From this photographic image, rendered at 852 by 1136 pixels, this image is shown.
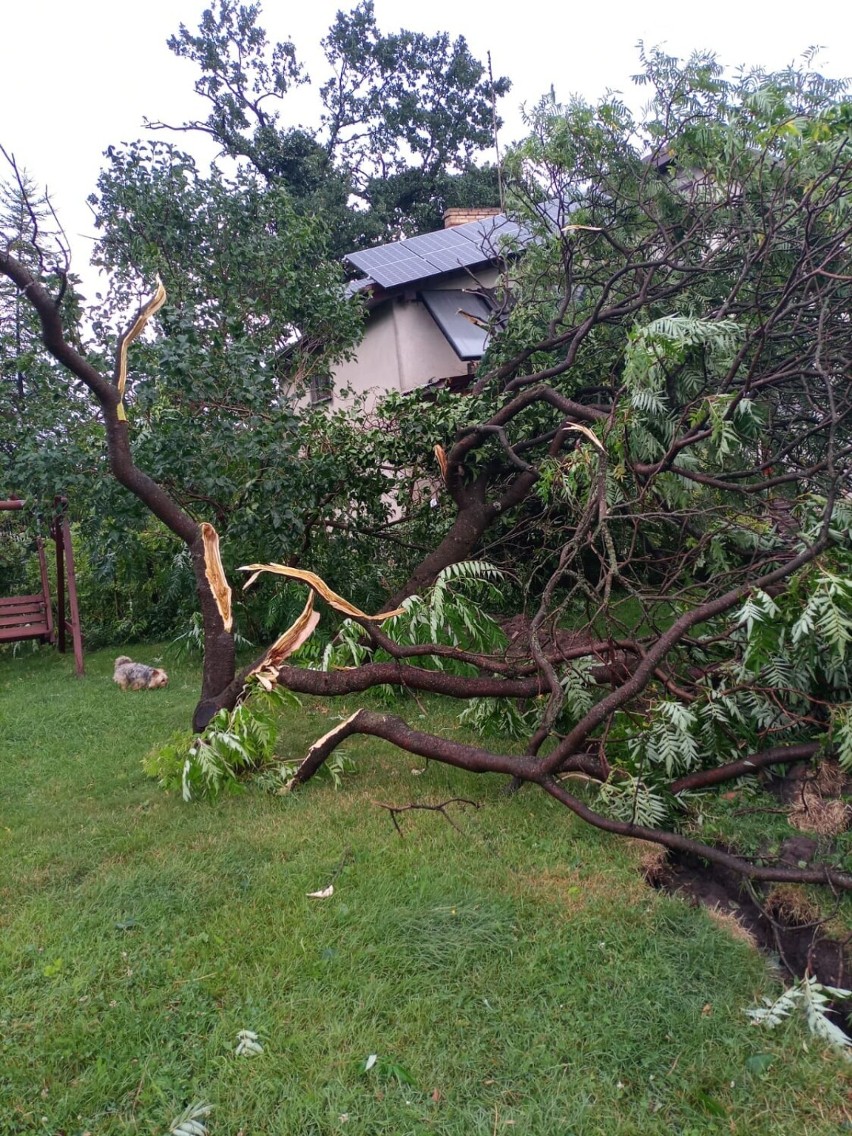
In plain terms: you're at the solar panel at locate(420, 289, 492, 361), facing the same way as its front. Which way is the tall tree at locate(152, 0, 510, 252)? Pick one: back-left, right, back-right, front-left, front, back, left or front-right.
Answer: back

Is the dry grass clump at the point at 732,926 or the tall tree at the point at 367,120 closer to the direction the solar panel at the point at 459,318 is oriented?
the dry grass clump

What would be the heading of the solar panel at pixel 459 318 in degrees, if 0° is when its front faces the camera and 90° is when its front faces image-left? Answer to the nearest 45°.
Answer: approximately 0°

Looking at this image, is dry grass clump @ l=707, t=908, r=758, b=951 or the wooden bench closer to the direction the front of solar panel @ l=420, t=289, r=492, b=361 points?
the dry grass clump

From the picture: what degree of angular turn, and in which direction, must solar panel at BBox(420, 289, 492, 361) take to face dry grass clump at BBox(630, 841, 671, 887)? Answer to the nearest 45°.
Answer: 0° — it already faces it

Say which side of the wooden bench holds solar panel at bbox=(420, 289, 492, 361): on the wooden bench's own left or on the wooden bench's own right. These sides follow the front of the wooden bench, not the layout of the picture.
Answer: on the wooden bench's own left
